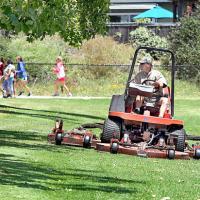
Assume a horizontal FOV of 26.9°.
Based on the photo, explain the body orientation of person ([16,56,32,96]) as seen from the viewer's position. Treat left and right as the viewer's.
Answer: facing to the left of the viewer

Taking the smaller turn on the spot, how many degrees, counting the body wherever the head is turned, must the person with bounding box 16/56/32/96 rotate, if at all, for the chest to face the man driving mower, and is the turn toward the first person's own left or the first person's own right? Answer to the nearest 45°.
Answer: approximately 90° to the first person's own left

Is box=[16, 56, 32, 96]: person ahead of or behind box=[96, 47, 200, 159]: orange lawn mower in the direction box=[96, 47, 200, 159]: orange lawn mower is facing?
behind

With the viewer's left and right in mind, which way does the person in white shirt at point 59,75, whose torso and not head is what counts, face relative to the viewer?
facing to the left of the viewer

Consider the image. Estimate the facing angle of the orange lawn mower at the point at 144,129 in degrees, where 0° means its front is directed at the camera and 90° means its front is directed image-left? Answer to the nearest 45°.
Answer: approximately 0°

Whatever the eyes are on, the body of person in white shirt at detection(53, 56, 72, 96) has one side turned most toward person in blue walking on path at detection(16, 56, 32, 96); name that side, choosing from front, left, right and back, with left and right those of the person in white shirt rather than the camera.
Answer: front
